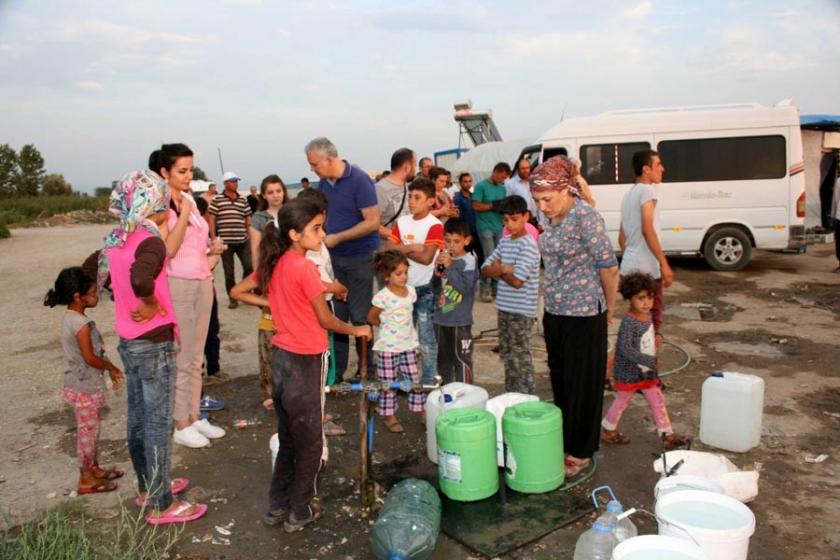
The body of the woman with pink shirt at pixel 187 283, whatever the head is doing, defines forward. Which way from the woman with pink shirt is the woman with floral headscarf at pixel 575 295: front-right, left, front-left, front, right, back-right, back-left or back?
front-right

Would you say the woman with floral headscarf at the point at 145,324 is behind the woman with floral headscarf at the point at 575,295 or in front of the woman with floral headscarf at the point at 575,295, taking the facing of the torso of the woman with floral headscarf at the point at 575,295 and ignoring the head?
in front

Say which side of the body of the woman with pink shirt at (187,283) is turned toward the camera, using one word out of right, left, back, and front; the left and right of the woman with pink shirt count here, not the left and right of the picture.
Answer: right

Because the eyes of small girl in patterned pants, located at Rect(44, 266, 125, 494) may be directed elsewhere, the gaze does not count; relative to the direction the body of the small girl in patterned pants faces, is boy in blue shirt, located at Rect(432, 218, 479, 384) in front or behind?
in front

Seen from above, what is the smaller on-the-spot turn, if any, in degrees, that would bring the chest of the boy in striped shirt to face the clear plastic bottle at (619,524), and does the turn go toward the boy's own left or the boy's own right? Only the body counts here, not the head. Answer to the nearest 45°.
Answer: approximately 45° to the boy's own left

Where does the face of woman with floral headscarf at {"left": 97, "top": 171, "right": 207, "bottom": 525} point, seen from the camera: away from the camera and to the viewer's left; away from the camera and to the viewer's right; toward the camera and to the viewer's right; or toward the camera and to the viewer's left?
away from the camera and to the viewer's right

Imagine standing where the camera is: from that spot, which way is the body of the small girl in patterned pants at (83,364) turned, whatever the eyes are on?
to the viewer's right

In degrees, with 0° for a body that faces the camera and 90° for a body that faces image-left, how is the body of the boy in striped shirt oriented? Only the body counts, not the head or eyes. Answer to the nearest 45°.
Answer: approximately 45°

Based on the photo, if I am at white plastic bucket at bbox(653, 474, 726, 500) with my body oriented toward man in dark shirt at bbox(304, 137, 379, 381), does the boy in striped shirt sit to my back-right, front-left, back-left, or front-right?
front-right

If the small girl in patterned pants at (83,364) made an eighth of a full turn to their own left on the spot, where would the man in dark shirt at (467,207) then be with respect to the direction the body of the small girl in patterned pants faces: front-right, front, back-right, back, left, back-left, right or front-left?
front

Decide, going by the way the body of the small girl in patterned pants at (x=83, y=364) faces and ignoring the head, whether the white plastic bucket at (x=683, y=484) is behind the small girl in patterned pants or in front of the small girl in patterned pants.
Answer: in front

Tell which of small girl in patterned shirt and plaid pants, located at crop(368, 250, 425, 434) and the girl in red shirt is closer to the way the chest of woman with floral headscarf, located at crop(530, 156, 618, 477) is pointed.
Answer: the girl in red shirt

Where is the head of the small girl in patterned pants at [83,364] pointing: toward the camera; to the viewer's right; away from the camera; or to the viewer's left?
to the viewer's right

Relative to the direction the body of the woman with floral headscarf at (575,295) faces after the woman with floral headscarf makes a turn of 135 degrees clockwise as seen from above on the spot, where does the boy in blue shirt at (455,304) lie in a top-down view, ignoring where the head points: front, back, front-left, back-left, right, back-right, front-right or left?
front-left

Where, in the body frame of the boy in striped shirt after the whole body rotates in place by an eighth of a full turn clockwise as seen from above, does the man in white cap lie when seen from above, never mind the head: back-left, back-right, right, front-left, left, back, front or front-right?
front-right
